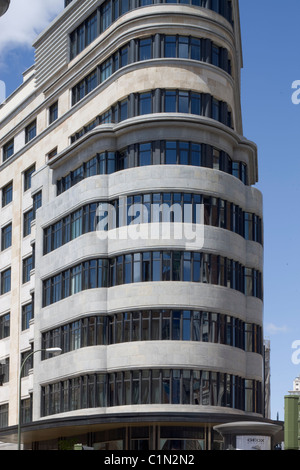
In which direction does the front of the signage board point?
toward the camera
